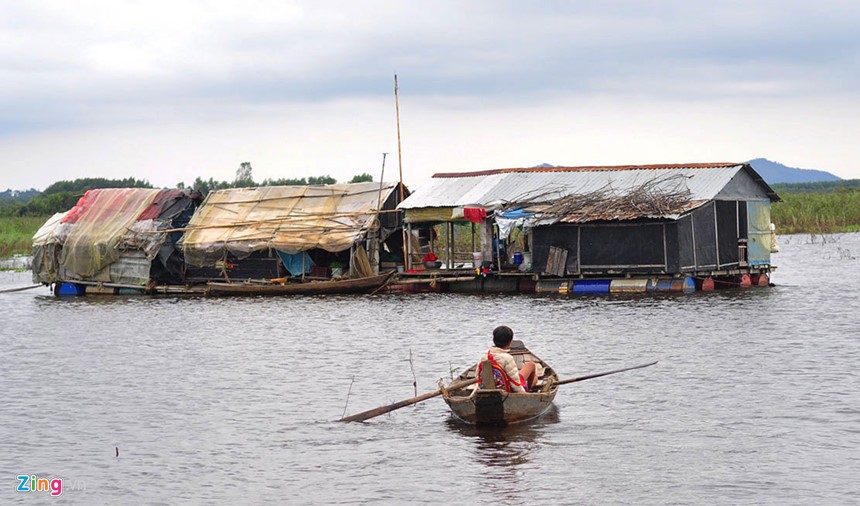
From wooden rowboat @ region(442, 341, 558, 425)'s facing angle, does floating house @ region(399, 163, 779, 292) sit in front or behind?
in front

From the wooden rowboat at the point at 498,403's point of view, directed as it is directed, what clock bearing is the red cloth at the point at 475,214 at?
The red cloth is roughly at 12 o'clock from the wooden rowboat.

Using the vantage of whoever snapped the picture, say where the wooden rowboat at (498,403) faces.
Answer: facing away from the viewer

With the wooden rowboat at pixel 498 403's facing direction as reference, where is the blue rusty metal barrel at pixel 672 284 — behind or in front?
in front

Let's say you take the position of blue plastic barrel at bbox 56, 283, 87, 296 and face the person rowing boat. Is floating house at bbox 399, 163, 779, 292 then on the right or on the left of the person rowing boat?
left

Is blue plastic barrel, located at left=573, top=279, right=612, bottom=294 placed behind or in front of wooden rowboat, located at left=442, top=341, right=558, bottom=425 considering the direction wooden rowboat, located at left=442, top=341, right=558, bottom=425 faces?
in front
